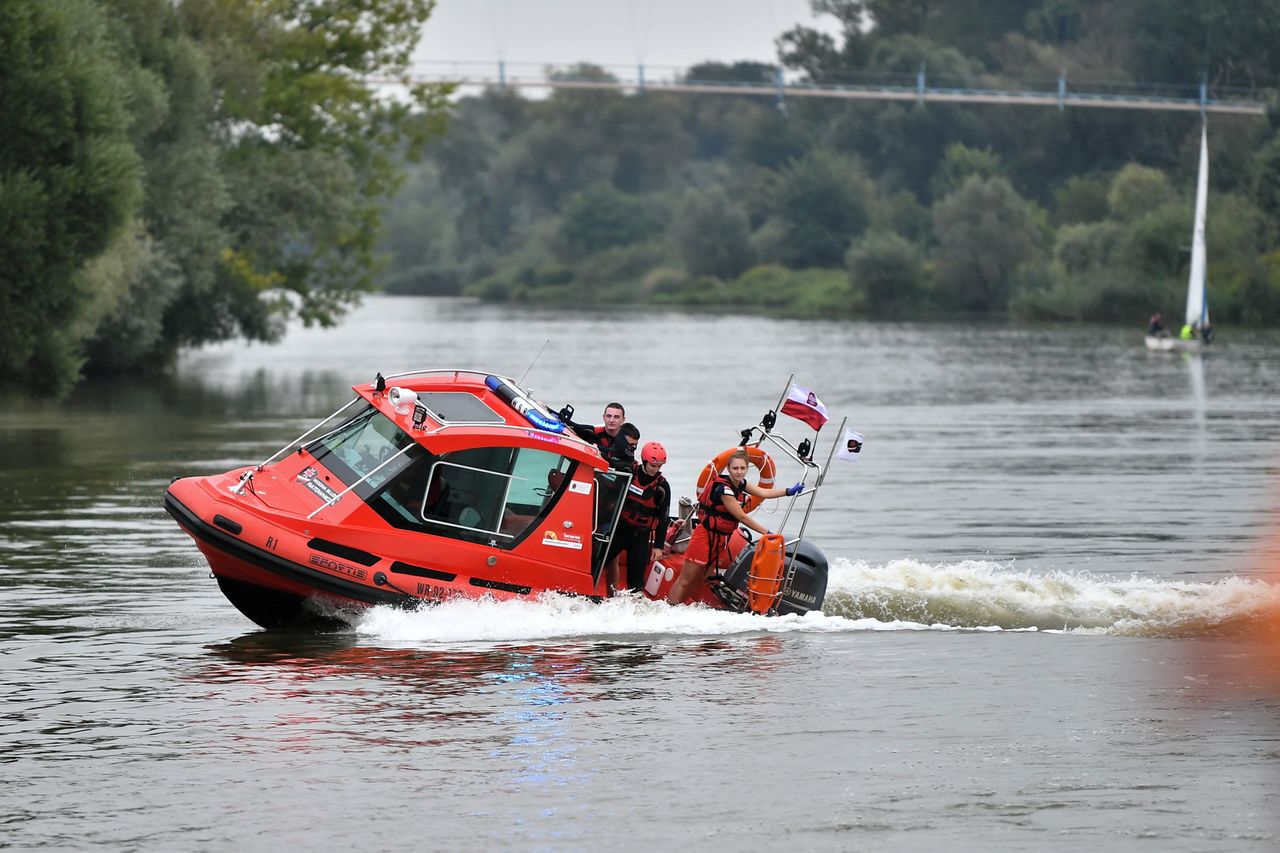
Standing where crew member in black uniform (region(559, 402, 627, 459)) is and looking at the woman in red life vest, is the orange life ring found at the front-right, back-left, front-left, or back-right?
front-left

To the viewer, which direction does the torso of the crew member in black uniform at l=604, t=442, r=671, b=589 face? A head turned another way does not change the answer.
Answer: toward the camera

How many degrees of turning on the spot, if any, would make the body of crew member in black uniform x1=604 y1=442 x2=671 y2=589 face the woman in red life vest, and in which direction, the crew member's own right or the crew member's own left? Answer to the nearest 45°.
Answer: approximately 135° to the crew member's own left

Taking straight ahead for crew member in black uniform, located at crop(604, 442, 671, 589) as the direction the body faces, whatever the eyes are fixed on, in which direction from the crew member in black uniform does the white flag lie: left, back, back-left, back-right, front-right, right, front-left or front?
left

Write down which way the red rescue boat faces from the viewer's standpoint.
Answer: facing the viewer and to the left of the viewer

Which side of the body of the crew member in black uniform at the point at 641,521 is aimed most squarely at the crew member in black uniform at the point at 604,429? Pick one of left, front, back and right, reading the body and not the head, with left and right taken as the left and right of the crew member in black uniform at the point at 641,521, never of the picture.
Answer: back

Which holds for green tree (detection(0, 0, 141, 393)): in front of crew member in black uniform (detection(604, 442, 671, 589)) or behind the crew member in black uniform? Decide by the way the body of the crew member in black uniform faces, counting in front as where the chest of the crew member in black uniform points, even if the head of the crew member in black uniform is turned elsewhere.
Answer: behind
